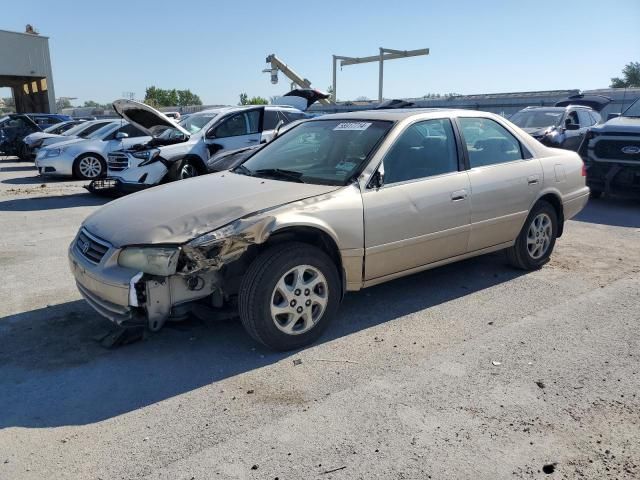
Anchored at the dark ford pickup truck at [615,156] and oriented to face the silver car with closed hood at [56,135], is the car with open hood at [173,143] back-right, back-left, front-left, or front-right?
front-left

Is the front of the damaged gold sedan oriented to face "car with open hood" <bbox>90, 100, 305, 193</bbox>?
no

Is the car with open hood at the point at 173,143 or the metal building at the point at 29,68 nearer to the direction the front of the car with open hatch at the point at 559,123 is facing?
the car with open hood

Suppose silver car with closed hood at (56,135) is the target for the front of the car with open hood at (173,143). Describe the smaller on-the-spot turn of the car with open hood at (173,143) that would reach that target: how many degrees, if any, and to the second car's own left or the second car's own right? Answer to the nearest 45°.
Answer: approximately 90° to the second car's own right

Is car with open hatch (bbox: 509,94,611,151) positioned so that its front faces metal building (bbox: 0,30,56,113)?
no

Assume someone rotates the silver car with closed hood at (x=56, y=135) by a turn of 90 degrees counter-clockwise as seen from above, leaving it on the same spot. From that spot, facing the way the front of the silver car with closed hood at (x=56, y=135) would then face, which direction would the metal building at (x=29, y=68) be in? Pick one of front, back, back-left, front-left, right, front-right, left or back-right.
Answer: back-left

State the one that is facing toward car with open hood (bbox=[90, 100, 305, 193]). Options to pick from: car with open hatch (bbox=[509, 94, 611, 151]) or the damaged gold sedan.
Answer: car with open hatch (bbox=[509, 94, 611, 151])

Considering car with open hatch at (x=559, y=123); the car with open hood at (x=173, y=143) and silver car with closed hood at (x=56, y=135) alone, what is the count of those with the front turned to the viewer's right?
0

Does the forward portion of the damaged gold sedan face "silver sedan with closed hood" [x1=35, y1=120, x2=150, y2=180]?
no

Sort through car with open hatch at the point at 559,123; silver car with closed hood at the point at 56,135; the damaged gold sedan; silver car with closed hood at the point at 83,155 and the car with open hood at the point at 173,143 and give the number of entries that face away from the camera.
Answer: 0

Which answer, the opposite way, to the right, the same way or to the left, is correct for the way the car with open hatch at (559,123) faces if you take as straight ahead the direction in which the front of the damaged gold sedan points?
the same way

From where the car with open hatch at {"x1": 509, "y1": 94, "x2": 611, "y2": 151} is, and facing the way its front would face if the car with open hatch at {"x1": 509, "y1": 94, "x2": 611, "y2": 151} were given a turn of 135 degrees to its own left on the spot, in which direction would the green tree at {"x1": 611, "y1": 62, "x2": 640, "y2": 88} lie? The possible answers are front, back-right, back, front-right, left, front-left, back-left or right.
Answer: left

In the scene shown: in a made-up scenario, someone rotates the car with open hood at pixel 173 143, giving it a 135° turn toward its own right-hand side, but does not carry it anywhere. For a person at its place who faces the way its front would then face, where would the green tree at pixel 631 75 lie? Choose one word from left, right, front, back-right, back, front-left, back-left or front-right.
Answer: front-right

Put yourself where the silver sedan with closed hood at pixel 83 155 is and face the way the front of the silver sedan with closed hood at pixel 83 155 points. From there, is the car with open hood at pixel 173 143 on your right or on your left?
on your left

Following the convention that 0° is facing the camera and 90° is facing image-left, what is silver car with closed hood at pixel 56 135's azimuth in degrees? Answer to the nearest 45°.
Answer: approximately 45°

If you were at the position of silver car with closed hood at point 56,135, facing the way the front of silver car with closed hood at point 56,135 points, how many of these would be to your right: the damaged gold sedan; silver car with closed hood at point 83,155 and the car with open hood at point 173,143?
0

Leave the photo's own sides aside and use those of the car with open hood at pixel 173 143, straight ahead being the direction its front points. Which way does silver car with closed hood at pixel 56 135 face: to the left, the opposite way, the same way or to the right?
the same way

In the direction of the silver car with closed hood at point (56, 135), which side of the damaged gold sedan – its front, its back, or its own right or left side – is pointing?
right

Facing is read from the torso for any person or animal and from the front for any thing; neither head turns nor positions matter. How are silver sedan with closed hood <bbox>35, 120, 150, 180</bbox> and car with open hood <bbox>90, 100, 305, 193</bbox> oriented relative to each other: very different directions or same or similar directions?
same or similar directions

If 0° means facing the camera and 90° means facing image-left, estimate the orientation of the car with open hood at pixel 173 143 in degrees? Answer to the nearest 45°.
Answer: approximately 45°
